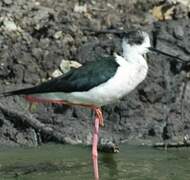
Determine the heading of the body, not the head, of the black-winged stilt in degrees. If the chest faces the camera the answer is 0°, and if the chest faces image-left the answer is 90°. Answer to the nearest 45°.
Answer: approximately 270°
